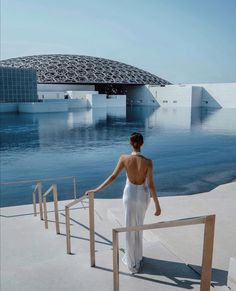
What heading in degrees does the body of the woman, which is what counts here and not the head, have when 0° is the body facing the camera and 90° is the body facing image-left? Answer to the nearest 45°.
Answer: approximately 180°
